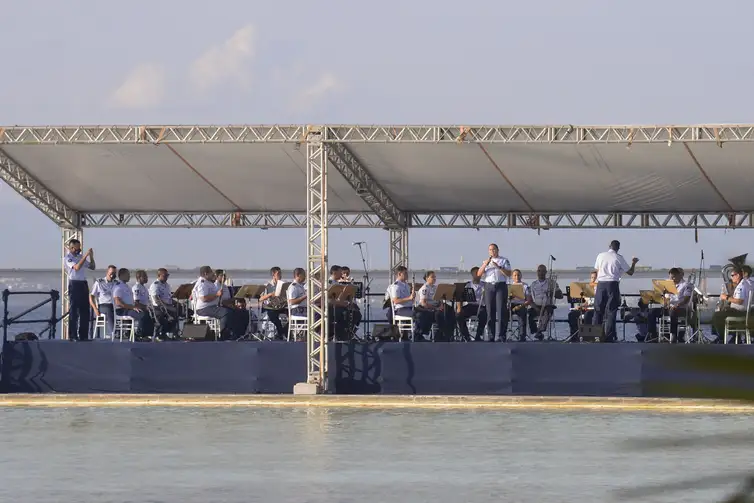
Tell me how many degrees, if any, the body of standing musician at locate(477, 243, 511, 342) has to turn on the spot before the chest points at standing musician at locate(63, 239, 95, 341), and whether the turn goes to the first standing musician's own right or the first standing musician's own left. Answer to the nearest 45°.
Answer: approximately 90° to the first standing musician's own right

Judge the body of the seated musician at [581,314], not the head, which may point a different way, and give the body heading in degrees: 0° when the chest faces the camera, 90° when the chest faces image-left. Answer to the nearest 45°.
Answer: approximately 45°

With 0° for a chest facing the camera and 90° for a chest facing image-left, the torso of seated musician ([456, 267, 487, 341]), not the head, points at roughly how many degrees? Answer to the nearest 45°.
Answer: approximately 0°

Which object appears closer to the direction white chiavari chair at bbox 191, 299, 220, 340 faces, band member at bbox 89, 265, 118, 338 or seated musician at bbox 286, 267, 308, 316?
the seated musician

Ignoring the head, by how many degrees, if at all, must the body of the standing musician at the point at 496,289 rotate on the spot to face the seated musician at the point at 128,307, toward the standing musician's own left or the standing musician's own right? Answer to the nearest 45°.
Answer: approximately 90° to the standing musician's own right

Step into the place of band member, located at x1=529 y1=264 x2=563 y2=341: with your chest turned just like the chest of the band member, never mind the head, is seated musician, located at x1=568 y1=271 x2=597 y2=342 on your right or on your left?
on your left
